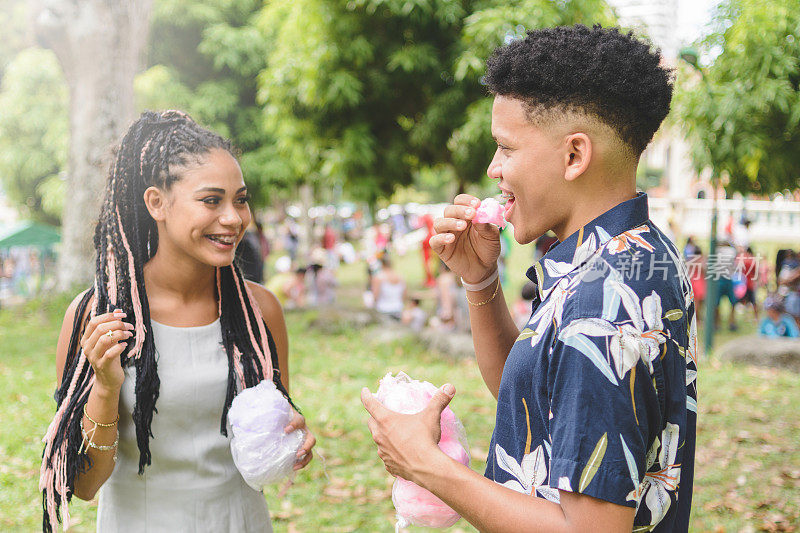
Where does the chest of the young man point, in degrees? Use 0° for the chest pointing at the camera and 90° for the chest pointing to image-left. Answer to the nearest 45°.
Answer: approximately 90°

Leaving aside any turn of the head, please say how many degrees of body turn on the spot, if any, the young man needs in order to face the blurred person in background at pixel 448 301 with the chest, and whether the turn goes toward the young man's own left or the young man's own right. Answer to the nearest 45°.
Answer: approximately 90° to the young man's own right

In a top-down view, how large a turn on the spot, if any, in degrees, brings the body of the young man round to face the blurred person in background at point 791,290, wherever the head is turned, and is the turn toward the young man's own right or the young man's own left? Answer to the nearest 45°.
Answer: approximately 90° to the young man's own right

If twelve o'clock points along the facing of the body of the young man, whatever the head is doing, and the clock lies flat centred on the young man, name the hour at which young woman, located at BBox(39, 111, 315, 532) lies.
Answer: The young woman is roughly at 1 o'clock from the young man.

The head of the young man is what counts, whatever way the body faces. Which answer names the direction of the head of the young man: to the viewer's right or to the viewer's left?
to the viewer's left

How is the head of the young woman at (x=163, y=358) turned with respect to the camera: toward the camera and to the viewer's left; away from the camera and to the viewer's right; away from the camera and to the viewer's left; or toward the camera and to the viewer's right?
toward the camera and to the viewer's right

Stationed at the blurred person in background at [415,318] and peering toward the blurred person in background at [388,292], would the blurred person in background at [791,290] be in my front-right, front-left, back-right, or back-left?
back-right

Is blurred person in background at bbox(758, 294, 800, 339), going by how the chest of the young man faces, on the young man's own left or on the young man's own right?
on the young man's own right

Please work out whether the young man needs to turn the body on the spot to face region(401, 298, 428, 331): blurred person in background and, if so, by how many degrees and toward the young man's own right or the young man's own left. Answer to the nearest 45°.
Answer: approximately 90° to the young man's own right

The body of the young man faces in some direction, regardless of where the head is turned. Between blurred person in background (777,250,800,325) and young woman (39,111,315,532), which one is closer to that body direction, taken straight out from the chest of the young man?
the young woman

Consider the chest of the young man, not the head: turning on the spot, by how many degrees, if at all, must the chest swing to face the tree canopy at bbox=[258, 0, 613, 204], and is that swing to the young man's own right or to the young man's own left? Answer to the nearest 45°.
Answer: approximately 90° to the young man's own right

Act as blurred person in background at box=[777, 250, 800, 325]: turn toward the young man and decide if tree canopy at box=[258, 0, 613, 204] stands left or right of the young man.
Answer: right
